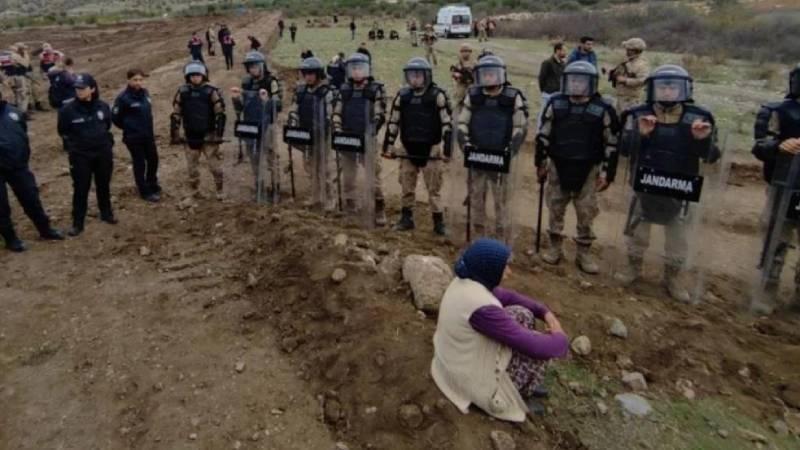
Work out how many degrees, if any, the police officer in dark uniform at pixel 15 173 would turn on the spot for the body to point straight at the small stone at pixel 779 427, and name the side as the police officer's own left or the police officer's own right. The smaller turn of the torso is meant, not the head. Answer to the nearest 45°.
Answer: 0° — they already face it

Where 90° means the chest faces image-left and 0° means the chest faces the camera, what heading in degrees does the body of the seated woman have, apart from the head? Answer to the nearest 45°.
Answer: approximately 225°

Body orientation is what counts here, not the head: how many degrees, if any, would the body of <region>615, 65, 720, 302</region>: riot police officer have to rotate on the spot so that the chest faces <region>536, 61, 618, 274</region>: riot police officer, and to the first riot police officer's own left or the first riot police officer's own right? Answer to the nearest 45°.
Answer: approximately 90° to the first riot police officer's own right

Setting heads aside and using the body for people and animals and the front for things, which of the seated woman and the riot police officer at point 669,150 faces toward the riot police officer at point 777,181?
the seated woman

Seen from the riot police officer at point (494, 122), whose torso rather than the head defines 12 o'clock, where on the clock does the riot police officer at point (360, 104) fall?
the riot police officer at point (360, 104) is roughly at 4 o'clock from the riot police officer at point (494, 122).
